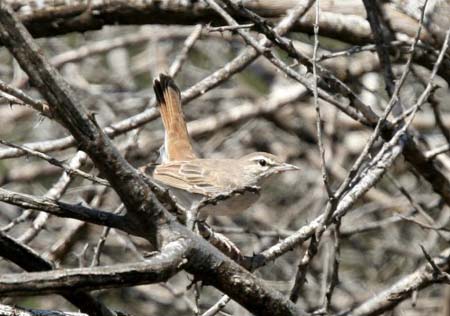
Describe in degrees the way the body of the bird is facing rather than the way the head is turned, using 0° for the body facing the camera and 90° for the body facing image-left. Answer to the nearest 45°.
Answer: approximately 270°
